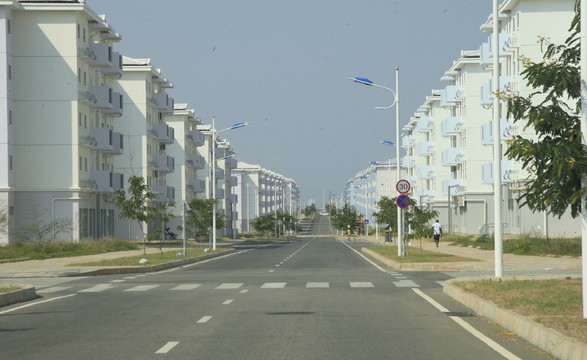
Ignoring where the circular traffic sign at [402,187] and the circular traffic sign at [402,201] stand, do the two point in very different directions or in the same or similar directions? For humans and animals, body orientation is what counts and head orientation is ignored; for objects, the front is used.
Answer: same or similar directions

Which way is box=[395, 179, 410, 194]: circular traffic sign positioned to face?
toward the camera

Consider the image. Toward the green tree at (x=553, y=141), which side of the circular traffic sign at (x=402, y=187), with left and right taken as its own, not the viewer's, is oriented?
front

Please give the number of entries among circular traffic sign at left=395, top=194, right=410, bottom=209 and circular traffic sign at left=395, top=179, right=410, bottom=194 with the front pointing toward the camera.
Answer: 2

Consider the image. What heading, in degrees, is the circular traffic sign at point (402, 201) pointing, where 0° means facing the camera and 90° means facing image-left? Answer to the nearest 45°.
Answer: approximately 0°

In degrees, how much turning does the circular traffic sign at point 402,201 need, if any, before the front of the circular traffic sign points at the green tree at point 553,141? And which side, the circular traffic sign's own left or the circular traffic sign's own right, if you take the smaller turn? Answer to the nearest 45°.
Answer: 0° — it already faces it
